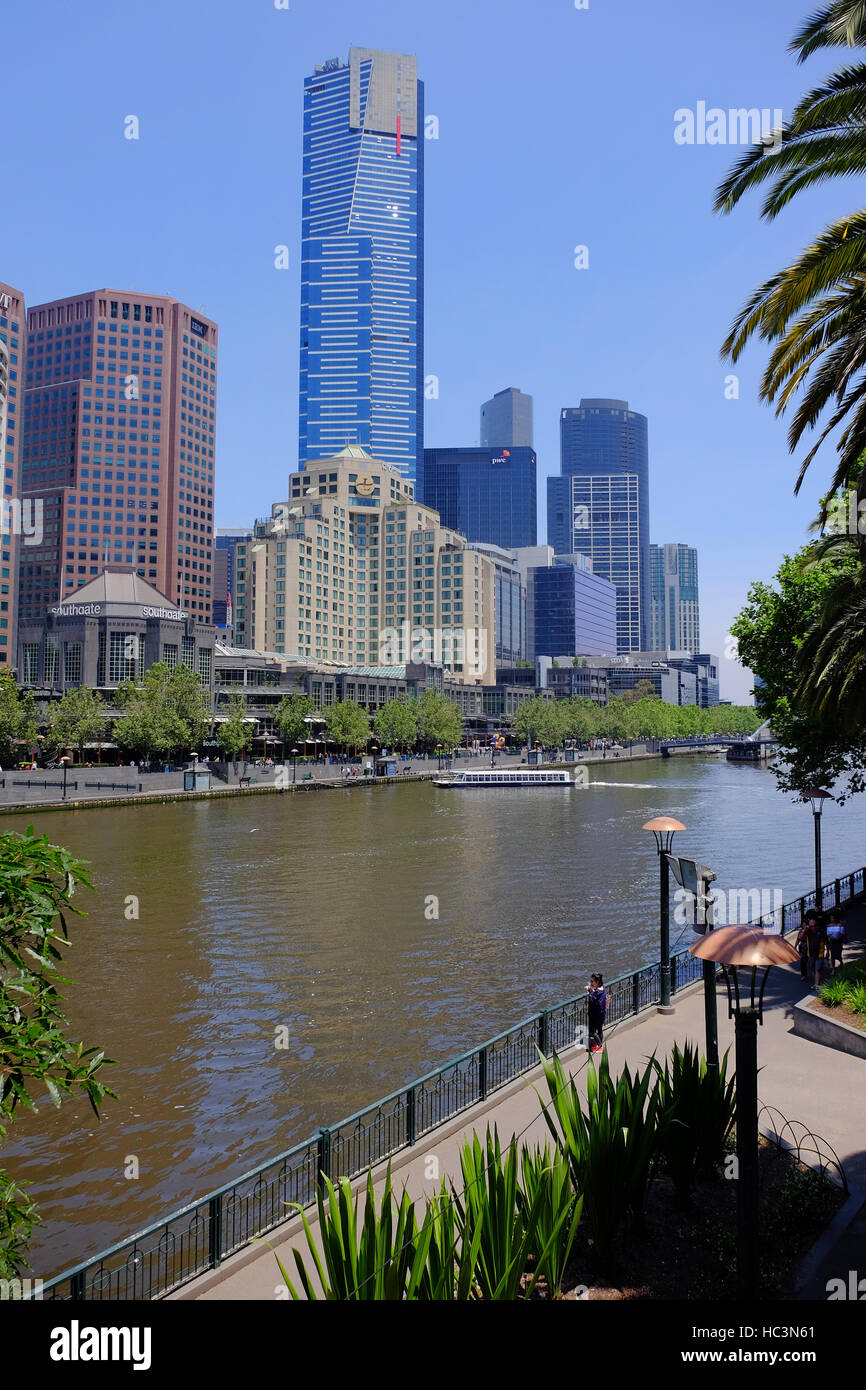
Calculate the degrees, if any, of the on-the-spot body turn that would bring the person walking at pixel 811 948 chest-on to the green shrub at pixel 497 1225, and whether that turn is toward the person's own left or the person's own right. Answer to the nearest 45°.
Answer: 0° — they already face it

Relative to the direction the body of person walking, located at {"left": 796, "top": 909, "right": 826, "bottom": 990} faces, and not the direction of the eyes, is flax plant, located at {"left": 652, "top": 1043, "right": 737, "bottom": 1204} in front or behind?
in front

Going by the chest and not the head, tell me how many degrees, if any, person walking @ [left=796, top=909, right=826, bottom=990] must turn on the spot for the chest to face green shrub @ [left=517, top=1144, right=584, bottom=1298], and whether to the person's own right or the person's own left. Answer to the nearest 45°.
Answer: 0° — they already face it

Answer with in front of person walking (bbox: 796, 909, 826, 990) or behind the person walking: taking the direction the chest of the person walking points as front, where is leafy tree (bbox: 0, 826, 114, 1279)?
in front

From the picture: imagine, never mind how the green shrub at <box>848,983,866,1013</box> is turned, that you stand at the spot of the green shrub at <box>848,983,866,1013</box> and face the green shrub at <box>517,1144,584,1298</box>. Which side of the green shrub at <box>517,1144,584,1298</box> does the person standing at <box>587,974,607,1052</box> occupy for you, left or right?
right

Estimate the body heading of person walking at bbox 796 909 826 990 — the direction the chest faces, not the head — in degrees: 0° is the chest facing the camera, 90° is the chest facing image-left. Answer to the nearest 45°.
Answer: approximately 0°
